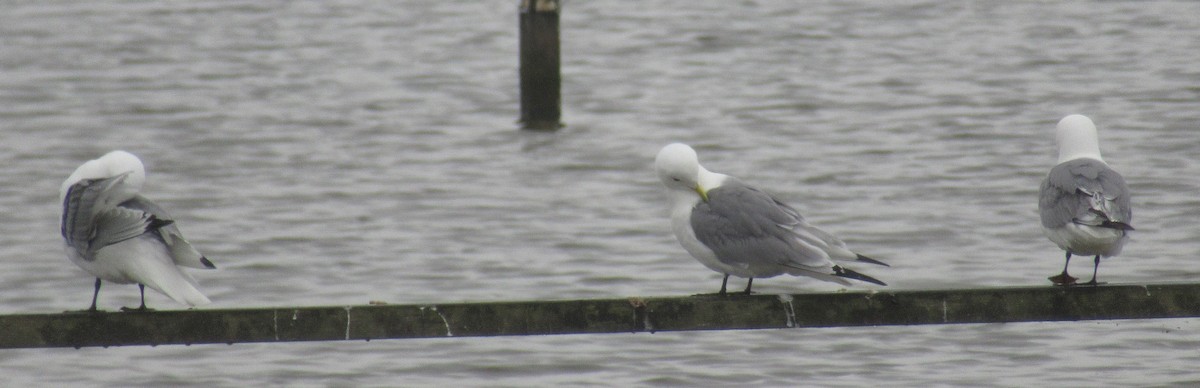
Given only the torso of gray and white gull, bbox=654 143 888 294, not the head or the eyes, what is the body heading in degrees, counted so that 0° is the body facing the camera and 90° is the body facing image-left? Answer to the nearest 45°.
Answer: approximately 90°

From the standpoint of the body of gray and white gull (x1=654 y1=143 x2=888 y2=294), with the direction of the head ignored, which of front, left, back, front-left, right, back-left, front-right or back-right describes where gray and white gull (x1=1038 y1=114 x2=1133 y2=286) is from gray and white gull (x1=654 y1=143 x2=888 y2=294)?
back

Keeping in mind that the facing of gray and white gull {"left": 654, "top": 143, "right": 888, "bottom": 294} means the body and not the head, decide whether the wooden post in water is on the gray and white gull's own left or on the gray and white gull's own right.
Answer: on the gray and white gull's own right
